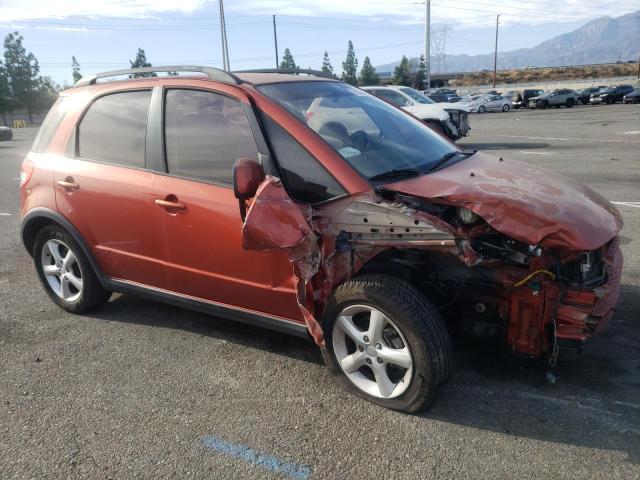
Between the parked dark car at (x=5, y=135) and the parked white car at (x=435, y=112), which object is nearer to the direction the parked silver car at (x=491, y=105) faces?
the parked dark car

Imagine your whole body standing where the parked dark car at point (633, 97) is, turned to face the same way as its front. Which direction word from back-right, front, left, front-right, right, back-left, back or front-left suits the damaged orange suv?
front-left

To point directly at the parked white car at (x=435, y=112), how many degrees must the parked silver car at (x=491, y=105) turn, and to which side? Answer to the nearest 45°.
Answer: approximately 45° to its left

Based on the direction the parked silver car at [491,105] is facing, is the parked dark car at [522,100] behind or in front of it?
behind

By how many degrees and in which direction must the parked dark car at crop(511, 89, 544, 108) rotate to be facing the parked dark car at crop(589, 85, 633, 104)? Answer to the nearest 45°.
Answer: approximately 135° to its left

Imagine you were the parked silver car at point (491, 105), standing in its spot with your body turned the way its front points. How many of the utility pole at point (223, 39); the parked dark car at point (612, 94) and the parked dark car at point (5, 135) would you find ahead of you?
2

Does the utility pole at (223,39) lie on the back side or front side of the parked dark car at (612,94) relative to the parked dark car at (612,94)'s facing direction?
on the front side

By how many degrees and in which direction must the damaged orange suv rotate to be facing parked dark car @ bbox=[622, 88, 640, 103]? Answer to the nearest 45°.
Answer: approximately 90° to its left
